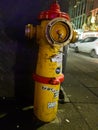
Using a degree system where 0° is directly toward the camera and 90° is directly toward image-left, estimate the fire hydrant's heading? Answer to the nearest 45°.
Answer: approximately 0°

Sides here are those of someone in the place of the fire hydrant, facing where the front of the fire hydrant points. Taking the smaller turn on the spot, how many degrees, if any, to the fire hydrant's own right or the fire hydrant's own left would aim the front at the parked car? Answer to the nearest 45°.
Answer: approximately 180°
